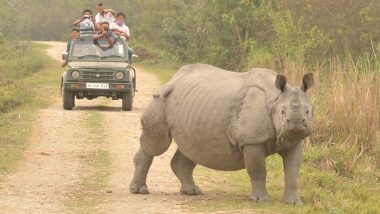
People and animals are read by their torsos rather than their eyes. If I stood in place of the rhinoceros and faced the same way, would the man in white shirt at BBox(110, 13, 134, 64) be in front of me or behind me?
behind

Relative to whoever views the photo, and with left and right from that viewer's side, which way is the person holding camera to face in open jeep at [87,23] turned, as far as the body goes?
facing the viewer

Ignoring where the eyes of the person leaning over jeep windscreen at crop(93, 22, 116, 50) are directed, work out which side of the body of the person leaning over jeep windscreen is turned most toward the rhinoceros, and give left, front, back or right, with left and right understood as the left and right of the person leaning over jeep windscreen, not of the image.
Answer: front

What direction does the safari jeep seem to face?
toward the camera

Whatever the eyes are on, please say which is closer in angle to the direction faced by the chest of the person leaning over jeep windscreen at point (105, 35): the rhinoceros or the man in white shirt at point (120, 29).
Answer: the rhinoceros

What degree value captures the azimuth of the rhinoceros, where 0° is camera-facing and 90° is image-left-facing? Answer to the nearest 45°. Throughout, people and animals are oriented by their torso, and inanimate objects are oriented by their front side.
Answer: approximately 315°

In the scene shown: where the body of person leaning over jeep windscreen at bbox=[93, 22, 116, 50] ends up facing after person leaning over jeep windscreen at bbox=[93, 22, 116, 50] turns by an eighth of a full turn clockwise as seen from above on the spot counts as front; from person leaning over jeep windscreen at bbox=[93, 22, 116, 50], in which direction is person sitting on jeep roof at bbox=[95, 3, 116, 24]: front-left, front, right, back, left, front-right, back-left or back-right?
back-right

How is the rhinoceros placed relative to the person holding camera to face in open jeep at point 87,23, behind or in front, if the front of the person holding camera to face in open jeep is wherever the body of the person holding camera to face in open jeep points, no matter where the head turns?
in front

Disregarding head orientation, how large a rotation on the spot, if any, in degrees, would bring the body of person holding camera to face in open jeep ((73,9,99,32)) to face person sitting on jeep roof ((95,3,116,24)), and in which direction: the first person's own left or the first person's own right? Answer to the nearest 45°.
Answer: approximately 135° to the first person's own left
